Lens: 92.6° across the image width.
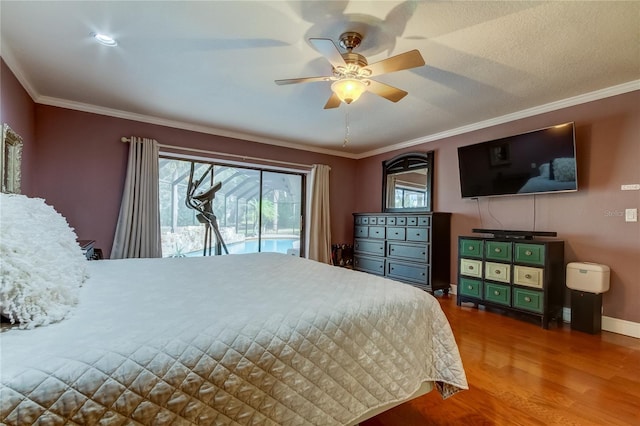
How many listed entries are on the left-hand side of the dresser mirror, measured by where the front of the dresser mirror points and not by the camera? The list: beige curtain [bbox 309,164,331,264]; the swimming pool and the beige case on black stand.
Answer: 1

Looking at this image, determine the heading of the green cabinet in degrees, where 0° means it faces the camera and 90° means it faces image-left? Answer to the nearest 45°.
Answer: approximately 45°

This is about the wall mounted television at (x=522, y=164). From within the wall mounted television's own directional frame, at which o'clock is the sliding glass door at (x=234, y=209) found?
The sliding glass door is roughly at 1 o'clock from the wall mounted television.

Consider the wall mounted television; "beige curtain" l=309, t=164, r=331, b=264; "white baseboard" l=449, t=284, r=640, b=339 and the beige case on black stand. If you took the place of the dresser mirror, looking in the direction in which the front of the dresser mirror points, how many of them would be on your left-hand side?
3

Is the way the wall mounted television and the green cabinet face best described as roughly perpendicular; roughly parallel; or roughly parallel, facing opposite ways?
roughly parallel

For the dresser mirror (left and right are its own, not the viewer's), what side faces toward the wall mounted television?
left

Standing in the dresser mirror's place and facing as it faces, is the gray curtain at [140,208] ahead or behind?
ahead

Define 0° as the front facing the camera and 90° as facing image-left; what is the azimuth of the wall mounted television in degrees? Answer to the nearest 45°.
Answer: approximately 45°

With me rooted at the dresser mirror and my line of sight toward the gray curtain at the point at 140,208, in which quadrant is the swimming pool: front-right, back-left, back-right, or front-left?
front-right

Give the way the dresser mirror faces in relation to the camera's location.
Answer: facing the viewer and to the left of the viewer

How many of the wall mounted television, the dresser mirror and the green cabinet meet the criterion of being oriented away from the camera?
0

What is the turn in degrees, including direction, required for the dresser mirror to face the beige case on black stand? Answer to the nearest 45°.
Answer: approximately 90° to its left

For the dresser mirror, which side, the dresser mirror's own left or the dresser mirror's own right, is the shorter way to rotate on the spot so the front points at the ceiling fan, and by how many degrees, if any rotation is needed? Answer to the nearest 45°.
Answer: approximately 45° to the dresser mirror's own left
